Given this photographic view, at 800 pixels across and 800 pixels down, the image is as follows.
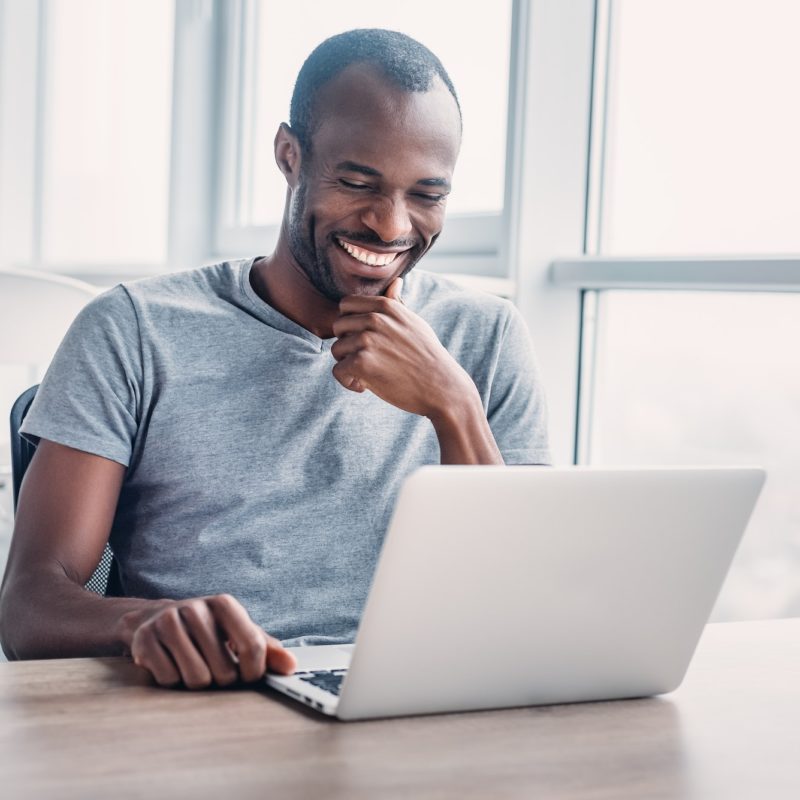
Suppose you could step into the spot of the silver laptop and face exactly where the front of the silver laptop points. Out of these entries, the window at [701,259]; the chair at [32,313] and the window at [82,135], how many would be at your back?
0

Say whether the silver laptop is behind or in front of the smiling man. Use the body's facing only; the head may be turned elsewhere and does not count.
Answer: in front

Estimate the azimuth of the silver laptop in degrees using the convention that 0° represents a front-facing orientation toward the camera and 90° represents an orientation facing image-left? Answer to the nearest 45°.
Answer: approximately 135°

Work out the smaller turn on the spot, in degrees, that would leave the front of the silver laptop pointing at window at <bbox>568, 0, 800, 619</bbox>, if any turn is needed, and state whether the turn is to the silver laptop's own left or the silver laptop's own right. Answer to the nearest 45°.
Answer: approximately 45° to the silver laptop's own right

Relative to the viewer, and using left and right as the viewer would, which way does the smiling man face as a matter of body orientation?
facing the viewer and to the right of the viewer

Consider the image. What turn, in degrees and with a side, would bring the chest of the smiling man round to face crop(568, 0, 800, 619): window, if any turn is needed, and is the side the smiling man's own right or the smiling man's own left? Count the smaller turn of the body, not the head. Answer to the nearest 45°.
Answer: approximately 90° to the smiling man's own left

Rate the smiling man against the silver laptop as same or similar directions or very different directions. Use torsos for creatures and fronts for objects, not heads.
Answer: very different directions

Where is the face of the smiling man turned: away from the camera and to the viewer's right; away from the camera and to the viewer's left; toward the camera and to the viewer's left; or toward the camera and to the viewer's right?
toward the camera and to the viewer's right

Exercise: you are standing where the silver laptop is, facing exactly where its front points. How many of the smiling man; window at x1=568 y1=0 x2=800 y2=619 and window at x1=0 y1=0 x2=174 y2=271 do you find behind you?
0
